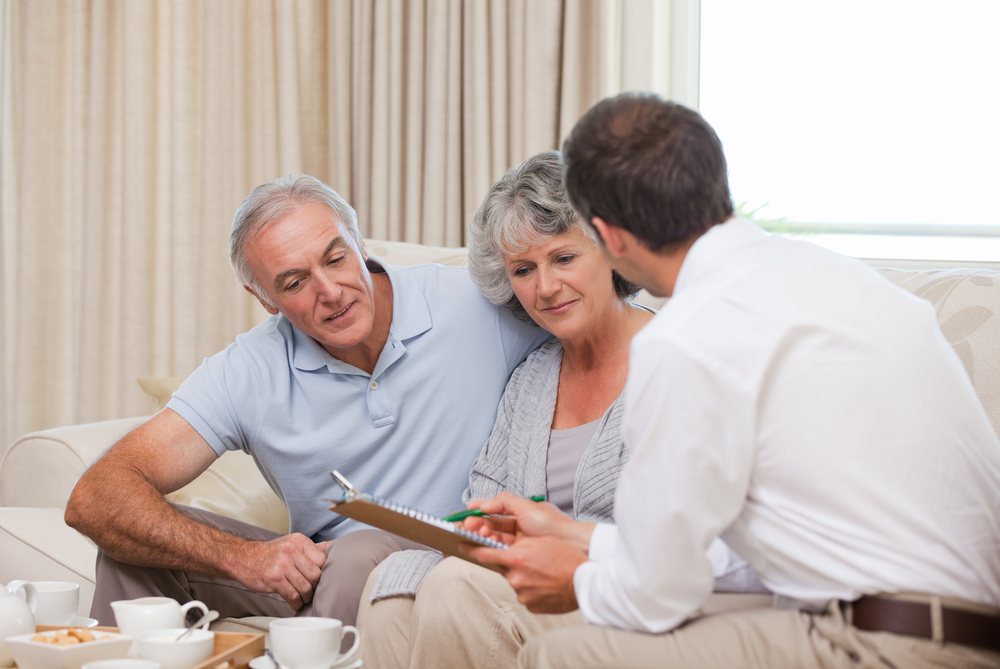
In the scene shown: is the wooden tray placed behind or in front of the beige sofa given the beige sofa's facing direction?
in front

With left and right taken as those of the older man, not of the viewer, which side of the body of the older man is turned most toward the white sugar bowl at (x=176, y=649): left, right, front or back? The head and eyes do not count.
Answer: front

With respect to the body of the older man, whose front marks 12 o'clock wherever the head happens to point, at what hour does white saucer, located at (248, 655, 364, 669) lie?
The white saucer is roughly at 12 o'clock from the older man.

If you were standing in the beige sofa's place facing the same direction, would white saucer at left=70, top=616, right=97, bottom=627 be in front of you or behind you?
in front

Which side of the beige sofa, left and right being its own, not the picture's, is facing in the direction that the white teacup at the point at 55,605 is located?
front
